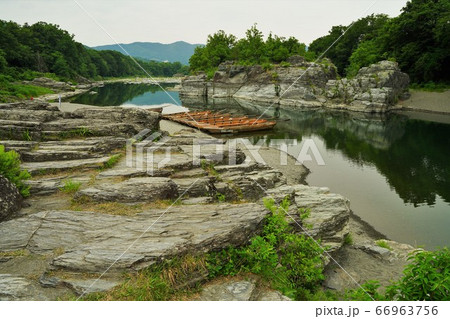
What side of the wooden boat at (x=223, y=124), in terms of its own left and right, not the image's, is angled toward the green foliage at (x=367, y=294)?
right

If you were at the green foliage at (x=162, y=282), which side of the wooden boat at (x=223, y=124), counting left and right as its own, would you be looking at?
right
